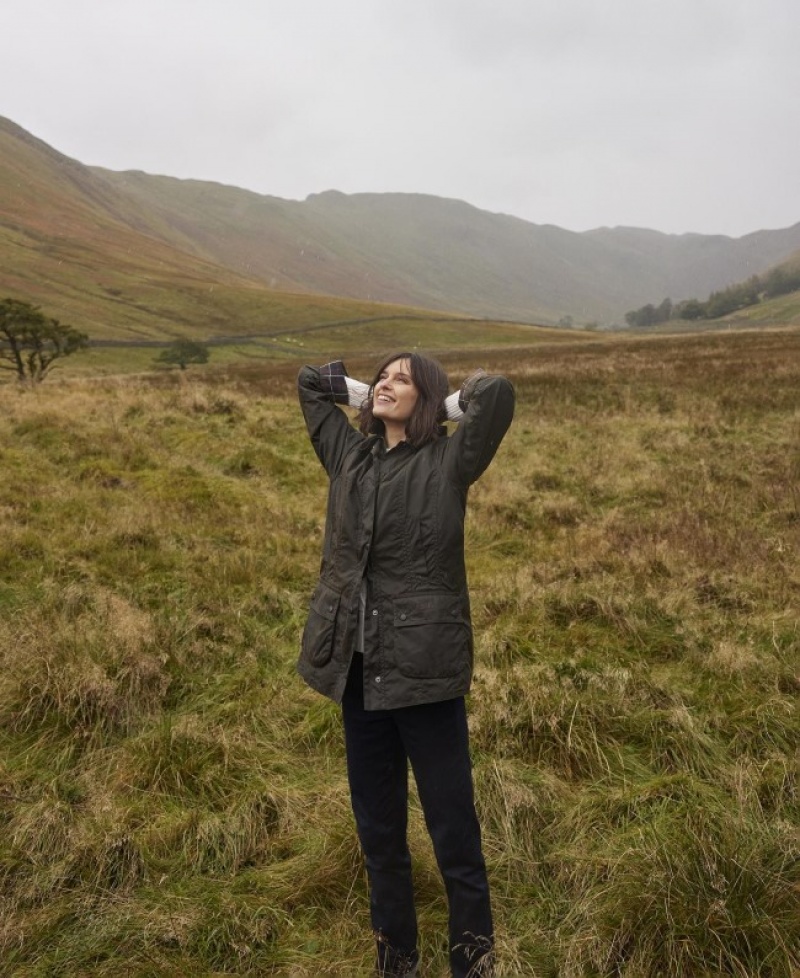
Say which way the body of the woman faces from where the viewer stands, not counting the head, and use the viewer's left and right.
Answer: facing the viewer and to the left of the viewer

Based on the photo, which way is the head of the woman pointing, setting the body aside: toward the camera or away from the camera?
toward the camera
